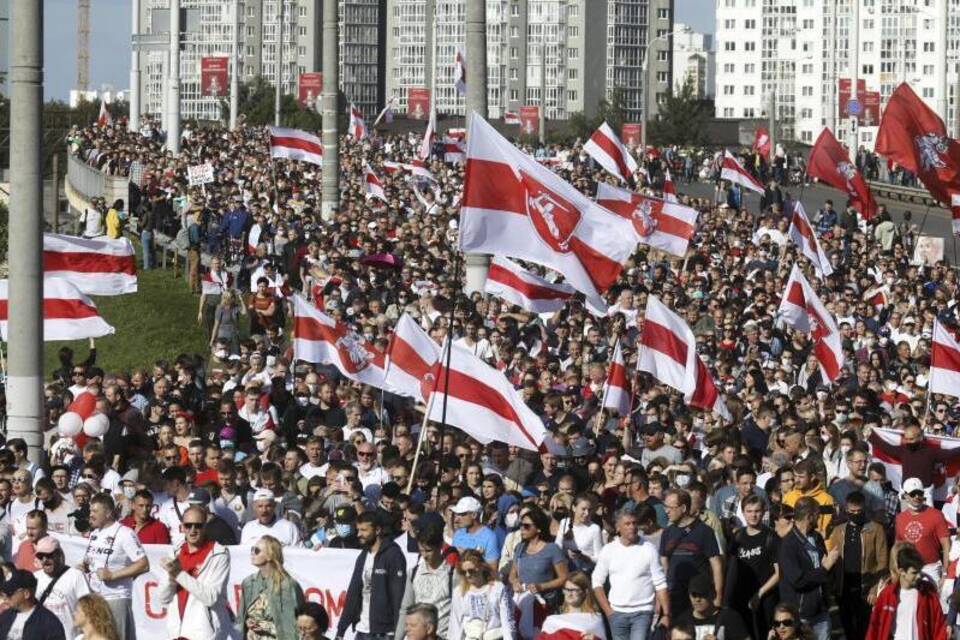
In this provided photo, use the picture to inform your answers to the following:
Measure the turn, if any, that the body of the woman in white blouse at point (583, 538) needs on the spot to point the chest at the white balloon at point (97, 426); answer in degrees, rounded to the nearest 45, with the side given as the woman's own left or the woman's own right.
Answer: approximately 135° to the woman's own right

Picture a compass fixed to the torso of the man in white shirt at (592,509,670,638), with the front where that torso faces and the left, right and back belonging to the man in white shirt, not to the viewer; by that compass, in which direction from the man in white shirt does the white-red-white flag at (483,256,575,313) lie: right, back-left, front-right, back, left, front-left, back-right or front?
back

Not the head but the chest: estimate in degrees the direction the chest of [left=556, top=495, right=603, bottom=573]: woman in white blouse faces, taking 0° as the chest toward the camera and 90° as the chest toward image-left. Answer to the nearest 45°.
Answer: approximately 0°

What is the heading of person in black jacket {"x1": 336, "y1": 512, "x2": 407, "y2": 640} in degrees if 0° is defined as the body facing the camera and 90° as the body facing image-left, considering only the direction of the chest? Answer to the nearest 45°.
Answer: approximately 45°

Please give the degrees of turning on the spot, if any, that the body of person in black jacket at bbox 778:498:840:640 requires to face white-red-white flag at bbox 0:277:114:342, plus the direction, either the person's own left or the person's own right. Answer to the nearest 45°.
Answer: approximately 180°

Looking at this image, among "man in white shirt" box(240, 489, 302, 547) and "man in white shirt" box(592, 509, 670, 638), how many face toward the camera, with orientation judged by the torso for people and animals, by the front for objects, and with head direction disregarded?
2

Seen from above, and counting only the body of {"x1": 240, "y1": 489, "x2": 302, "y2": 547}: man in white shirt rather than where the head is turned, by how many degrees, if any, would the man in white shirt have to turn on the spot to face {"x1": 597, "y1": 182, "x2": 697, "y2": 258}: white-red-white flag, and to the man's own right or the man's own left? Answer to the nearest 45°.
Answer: approximately 180°

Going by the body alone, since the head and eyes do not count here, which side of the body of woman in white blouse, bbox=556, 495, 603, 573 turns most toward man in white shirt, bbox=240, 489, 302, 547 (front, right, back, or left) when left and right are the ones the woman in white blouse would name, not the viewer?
right
